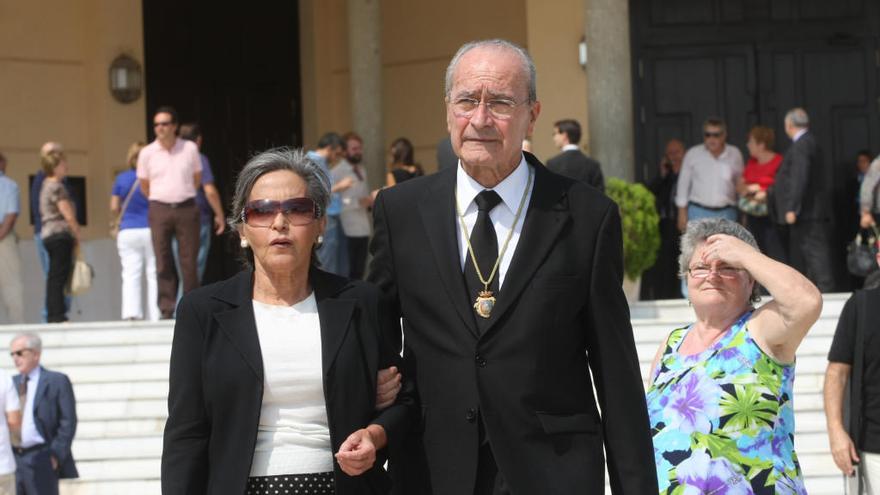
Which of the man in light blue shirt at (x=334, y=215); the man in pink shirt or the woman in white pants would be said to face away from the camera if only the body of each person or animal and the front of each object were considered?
the woman in white pants

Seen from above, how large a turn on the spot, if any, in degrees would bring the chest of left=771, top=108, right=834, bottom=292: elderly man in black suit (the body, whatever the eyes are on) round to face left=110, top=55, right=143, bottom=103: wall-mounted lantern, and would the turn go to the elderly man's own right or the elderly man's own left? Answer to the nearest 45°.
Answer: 0° — they already face it

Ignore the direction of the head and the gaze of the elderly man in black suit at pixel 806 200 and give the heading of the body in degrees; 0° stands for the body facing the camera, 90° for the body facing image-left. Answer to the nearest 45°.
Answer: approximately 90°

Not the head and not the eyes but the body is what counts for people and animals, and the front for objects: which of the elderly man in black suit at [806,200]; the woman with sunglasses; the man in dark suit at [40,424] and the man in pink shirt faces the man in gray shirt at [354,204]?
the elderly man in black suit

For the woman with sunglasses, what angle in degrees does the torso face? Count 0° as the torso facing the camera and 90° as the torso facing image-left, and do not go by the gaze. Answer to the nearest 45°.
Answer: approximately 0°

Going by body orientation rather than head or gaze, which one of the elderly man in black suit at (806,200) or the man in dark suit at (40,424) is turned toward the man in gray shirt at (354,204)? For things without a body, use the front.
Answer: the elderly man in black suit

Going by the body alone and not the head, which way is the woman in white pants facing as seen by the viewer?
away from the camera

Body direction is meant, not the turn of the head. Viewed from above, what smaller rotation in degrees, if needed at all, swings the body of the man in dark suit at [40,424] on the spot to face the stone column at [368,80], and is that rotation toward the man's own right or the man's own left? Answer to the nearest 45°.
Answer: approximately 180°
